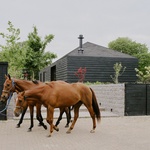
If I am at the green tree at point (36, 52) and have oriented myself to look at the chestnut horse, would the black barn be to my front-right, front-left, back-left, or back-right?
front-left

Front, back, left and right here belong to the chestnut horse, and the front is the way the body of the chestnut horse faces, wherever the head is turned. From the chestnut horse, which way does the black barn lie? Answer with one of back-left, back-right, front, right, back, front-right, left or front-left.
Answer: right

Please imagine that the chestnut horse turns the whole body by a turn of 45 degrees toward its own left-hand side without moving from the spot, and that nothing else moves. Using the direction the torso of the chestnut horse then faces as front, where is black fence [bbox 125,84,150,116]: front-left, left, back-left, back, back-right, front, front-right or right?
back

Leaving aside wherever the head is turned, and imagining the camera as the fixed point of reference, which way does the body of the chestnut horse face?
to the viewer's left

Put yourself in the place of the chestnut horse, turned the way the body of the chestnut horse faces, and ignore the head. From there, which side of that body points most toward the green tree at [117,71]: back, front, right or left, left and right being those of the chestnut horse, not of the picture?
right

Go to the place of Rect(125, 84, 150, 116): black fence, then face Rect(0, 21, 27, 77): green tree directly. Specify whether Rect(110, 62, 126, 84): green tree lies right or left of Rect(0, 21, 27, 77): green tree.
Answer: right

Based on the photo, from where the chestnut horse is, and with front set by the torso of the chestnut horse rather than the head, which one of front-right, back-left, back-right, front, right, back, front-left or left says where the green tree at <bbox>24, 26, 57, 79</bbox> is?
right

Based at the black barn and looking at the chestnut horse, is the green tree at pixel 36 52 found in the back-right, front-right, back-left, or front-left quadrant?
back-right

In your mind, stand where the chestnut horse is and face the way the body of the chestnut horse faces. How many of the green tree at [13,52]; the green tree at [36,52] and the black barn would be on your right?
3

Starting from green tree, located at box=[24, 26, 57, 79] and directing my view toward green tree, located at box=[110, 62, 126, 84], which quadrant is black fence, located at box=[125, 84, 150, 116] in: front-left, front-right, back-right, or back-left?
front-right

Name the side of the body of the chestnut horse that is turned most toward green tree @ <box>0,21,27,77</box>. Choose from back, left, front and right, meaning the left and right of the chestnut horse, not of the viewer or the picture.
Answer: right
